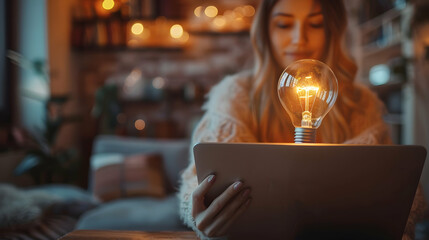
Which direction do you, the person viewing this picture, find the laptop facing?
facing away from the viewer

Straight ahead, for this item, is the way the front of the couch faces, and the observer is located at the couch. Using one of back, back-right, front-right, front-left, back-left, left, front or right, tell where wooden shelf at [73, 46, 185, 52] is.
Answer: back

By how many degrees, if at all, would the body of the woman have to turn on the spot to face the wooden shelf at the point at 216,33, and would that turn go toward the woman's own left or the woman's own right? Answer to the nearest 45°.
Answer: approximately 180°

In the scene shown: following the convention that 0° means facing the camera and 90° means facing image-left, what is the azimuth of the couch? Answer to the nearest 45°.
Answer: approximately 0°

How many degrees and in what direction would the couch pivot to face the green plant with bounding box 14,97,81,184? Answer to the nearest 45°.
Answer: approximately 135° to its right

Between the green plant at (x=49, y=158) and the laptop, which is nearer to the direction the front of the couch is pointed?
the laptop
